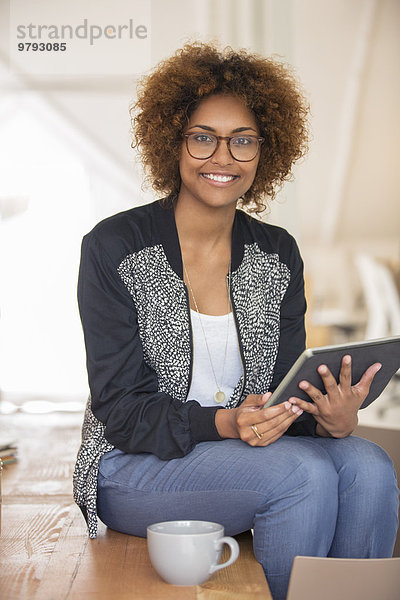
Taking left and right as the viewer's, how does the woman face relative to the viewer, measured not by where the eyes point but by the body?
facing the viewer and to the right of the viewer

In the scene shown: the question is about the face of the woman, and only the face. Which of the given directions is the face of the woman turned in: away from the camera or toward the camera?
toward the camera
